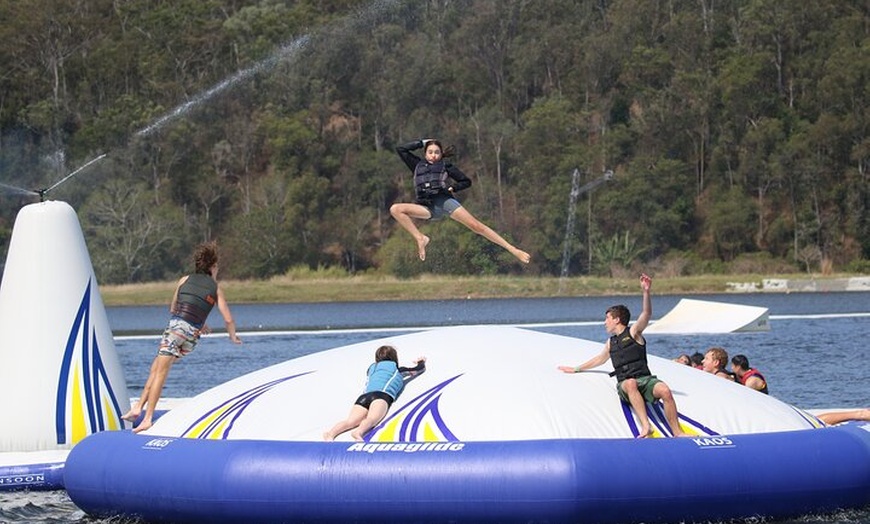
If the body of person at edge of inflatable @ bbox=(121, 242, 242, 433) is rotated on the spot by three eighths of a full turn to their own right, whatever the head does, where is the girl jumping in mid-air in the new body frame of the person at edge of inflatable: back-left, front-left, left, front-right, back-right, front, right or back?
left

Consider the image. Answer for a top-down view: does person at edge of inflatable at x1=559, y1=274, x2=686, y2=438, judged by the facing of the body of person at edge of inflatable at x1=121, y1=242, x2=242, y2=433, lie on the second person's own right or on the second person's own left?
on the second person's own right

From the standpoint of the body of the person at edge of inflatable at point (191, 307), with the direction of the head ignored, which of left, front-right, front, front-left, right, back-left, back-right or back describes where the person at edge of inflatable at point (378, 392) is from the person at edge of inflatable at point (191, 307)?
right

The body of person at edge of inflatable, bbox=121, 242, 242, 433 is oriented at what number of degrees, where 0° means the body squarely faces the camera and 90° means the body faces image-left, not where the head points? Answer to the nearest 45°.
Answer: approximately 225°

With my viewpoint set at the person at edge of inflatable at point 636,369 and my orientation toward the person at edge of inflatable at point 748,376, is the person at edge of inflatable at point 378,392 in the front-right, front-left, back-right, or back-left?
back-left

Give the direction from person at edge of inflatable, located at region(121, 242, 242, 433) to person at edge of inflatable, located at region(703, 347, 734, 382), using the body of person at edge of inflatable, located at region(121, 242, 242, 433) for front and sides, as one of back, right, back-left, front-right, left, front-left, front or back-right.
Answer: front-right
